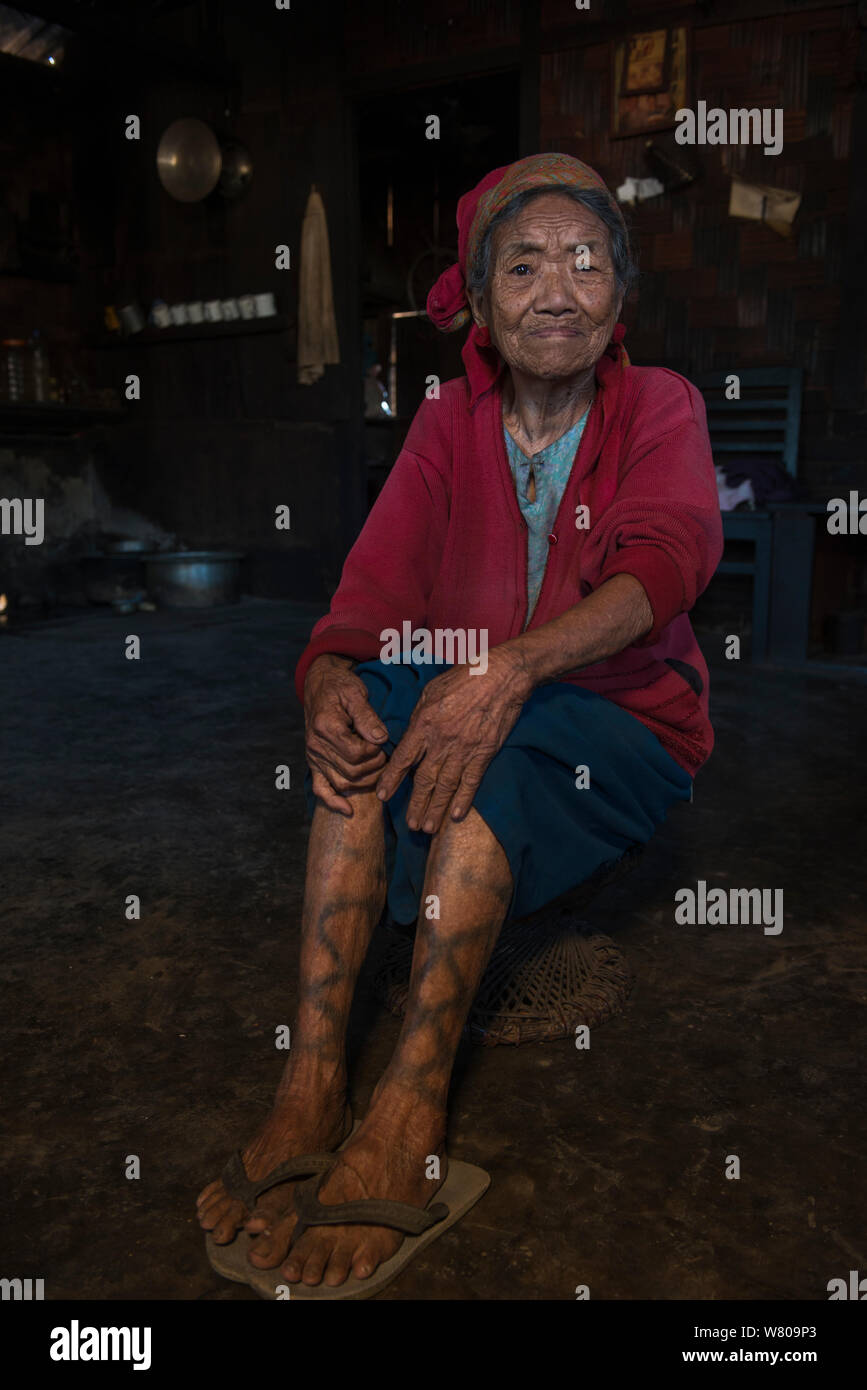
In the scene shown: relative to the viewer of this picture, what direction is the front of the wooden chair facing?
facing the viewer and to the left of the viewer

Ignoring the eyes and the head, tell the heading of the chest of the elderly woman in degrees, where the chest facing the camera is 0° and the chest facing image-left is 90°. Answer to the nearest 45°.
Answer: approximately 45°

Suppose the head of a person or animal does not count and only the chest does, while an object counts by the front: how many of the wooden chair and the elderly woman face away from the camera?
0

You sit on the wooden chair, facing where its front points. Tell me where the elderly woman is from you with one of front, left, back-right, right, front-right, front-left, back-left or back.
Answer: front-left

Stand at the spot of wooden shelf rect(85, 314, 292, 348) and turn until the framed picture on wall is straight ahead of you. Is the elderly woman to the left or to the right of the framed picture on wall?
right

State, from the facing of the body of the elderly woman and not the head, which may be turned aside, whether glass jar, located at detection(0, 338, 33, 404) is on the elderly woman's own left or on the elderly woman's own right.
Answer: on the elderly woman's own right
